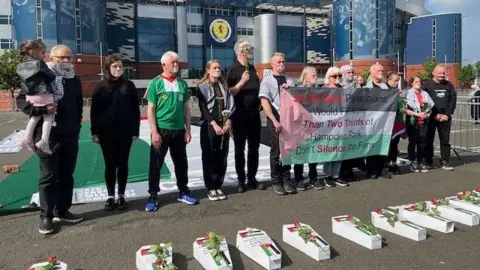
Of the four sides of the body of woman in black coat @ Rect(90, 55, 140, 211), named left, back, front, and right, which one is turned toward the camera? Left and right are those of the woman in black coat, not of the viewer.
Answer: front

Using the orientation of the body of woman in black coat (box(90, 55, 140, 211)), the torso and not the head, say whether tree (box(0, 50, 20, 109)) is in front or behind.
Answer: behind

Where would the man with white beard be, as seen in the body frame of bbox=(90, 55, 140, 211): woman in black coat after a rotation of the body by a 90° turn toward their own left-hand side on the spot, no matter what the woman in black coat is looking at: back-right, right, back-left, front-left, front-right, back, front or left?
back-right

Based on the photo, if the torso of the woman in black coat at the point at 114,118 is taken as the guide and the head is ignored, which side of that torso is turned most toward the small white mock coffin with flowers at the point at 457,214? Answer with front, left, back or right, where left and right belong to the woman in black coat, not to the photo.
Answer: left

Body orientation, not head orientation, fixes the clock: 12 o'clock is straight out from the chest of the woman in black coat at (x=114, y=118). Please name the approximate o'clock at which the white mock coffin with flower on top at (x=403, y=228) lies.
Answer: The white mock coffin with flower on top is roughly at 10 o'clock from the woman in black coat.

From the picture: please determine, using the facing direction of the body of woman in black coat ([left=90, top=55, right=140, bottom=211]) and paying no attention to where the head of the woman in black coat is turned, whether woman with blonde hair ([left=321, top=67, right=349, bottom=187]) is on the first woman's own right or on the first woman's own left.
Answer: on the first woman's own left

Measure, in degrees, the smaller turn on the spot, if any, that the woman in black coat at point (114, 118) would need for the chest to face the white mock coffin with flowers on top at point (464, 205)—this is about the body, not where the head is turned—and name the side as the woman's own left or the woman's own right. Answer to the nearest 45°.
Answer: approximately 90° to the woman's own left

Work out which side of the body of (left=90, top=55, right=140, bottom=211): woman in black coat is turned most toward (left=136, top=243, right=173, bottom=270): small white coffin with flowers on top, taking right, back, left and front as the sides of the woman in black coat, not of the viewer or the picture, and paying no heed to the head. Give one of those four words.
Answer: front

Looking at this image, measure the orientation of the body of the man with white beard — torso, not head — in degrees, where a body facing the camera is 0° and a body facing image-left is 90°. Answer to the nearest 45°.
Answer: approximately 315°
